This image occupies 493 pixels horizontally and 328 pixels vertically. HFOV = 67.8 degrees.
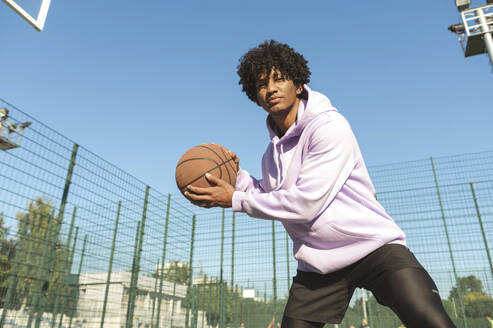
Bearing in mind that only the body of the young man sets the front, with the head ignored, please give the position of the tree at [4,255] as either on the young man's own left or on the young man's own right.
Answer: on the young man's own right

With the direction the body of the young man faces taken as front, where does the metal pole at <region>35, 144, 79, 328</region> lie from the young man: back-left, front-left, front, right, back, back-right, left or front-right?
right

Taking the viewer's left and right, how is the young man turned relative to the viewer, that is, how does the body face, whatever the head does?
facing the viewer and to the left of the viewer

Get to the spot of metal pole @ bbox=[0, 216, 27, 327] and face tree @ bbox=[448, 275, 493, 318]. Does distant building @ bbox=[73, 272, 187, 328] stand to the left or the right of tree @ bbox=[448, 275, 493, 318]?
left

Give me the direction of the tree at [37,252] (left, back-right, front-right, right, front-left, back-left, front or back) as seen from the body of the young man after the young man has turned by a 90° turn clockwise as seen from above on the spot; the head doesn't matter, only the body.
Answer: front

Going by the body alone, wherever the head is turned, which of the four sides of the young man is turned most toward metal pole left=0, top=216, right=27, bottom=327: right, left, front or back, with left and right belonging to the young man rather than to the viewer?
right
